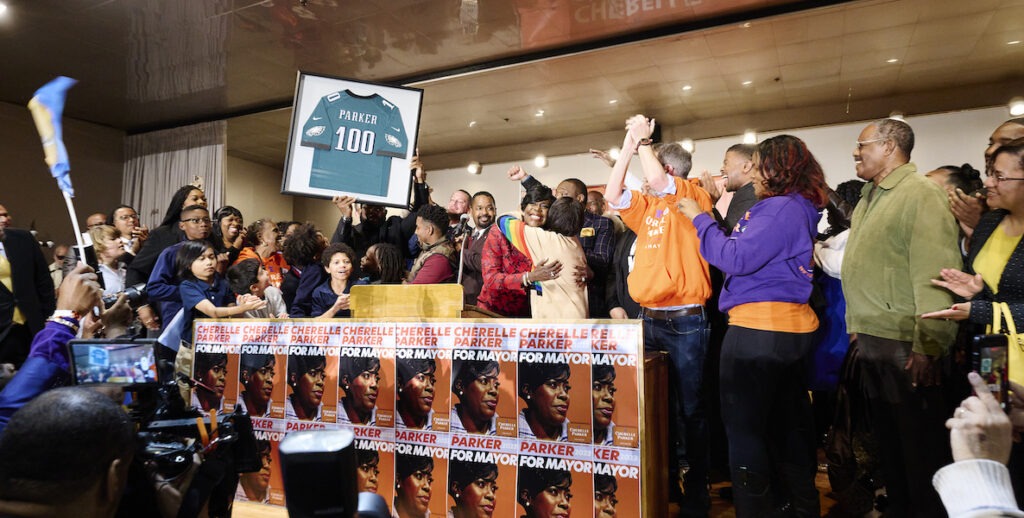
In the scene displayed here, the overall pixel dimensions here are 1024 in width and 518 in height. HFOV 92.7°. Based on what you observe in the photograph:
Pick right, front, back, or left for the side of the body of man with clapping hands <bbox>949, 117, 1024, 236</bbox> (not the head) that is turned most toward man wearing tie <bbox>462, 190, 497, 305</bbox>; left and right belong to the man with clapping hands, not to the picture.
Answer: front

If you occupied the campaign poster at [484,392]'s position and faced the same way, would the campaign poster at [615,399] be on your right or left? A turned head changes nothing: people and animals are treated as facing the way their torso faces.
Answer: on your left

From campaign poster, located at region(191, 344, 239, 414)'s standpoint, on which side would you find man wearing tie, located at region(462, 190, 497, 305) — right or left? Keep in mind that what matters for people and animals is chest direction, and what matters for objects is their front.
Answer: on its left

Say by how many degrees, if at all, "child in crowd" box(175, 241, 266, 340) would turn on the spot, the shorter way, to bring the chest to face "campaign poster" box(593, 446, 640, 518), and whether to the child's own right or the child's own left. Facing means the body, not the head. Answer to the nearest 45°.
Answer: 0° — they already face it

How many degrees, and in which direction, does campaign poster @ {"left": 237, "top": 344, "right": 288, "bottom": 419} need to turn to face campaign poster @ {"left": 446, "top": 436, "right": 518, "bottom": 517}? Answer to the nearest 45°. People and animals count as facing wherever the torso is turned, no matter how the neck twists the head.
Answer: approximately 45° to its left

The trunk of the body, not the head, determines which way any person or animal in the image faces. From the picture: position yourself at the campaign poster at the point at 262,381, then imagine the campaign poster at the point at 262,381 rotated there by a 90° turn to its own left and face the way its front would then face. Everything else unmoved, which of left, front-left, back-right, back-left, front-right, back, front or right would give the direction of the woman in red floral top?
front

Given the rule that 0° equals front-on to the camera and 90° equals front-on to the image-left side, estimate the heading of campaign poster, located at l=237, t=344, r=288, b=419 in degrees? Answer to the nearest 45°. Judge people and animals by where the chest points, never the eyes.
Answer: approximately 0°

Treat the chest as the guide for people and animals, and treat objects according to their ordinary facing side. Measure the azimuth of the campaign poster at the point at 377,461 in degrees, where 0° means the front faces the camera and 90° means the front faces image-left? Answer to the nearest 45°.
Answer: approximately 0°

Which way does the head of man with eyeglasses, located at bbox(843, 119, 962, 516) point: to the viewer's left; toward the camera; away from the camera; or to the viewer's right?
to the viewer's left

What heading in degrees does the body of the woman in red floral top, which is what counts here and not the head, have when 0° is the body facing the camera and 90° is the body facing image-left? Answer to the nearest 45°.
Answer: approximately 315°
